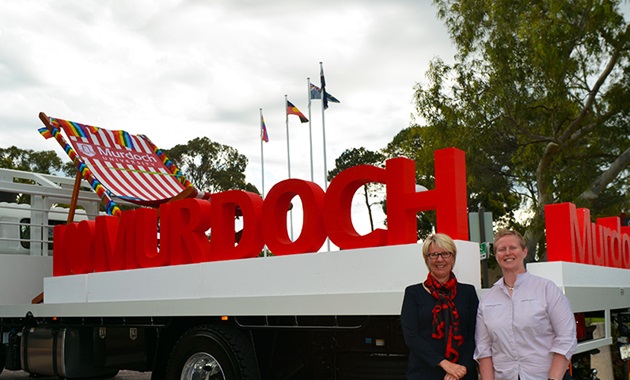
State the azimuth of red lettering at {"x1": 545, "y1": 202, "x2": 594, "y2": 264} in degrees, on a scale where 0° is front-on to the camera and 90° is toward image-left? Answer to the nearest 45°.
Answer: approximately 315°

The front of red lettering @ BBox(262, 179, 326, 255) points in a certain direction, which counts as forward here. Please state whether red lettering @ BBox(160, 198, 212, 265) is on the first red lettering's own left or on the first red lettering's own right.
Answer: on the first red lettering's own right

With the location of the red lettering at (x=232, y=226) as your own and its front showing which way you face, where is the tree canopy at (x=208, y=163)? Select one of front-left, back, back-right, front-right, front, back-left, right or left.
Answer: back-right

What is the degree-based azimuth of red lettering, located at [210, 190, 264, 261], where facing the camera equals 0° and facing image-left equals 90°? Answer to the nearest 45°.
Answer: approximately 45°

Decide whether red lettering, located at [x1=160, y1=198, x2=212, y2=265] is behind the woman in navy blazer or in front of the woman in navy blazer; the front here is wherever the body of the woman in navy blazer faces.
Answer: behind

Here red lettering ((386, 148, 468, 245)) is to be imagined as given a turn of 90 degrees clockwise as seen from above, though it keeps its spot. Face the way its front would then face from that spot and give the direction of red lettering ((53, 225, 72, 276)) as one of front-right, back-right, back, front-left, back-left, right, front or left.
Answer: front

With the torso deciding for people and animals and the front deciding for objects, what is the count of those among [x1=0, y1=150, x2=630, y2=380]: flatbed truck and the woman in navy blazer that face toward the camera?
1

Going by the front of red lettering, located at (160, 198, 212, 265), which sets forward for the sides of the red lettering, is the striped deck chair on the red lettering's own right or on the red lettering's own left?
on the red lettering's own right

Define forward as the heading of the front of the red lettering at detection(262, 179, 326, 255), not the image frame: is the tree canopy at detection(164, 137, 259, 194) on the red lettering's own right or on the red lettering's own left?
on the red lettering's own right

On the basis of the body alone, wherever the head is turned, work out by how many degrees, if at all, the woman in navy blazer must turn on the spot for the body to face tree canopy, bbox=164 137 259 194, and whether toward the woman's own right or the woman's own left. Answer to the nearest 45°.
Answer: approximately 180°

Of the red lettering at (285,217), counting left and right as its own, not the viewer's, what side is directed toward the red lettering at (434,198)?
left
